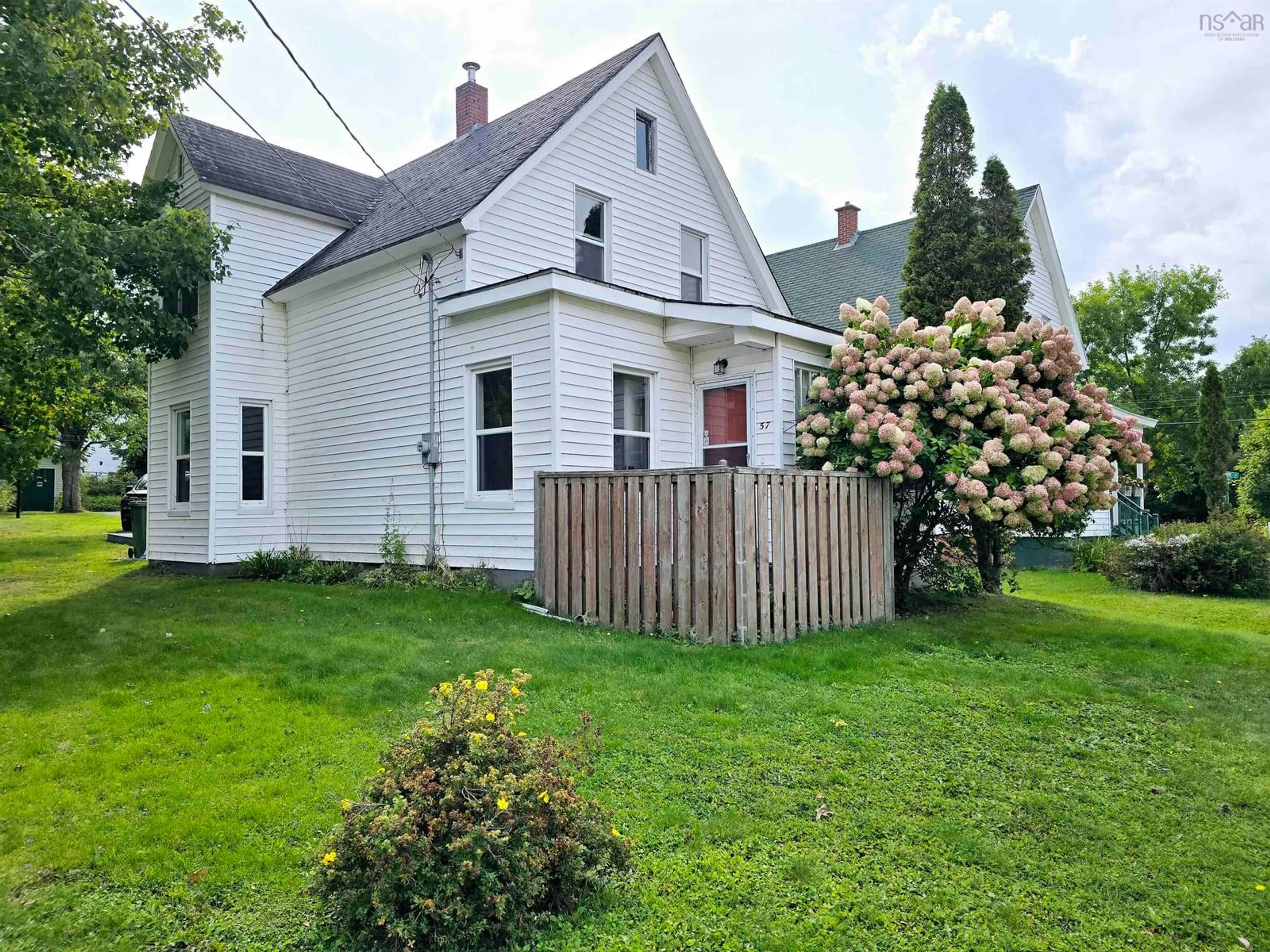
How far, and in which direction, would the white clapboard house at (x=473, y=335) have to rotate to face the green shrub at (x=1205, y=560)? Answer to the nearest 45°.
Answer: approximately 45° to its left

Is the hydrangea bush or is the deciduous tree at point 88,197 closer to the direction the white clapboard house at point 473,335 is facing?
the hydrangea bush

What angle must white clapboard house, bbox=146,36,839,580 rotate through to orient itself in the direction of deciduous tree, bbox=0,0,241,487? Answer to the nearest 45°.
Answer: approximately 135° to its right

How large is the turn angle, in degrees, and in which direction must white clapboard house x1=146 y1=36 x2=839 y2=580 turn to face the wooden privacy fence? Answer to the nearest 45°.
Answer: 0° — it already faces it

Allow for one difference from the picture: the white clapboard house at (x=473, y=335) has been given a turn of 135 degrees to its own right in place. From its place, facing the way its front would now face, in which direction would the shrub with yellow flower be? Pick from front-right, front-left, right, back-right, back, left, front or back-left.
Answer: left

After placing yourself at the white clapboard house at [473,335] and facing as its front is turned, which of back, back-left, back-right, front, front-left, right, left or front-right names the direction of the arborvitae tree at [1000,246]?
front-left

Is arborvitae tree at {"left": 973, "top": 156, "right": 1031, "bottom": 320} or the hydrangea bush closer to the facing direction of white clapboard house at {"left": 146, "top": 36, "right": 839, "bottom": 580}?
the hydrangea bush

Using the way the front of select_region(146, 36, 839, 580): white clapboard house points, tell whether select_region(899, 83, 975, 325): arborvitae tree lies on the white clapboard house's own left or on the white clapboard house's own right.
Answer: on the white clapboard house's own left

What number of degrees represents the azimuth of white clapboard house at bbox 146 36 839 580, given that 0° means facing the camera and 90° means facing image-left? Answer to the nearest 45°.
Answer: approximately 315°

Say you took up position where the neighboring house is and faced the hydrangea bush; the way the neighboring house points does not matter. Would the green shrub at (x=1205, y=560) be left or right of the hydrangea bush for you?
left

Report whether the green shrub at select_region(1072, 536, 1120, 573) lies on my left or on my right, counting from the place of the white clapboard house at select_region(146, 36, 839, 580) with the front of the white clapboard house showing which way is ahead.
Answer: on my left

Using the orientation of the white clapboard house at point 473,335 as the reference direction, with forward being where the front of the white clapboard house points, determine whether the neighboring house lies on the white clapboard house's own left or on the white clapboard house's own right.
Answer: on the white clapboard house's own left

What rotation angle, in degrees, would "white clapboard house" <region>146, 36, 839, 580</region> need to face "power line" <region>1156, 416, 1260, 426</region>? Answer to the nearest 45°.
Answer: approximately 90° to its left

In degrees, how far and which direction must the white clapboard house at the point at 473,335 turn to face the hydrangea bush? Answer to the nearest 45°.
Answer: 0° — it already faces it

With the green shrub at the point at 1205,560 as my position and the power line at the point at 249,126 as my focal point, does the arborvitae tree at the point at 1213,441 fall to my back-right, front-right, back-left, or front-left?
back-right

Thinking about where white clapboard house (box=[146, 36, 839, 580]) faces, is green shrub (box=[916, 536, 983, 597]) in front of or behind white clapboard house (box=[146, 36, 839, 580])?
in front
